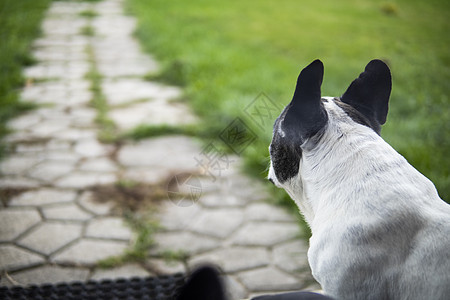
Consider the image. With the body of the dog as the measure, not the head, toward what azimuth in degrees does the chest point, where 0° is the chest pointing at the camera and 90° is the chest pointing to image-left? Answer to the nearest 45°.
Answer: approximately 135°

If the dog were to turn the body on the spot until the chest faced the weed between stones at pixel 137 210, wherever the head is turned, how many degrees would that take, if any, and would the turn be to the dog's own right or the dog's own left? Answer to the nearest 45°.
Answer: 0° — it already faces it
